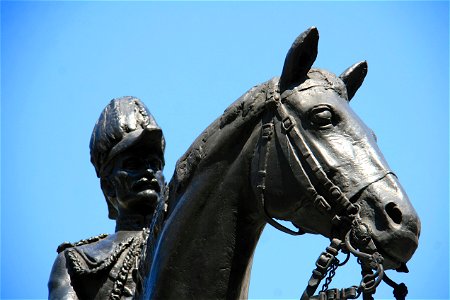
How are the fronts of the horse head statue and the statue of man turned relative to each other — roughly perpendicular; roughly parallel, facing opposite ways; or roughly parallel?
roughly parallel

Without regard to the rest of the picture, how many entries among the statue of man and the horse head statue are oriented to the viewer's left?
0

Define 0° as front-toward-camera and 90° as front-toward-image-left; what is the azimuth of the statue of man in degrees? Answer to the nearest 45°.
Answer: approximately 315°

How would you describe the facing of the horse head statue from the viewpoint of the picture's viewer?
facing the viewer and to the right of the viewer
